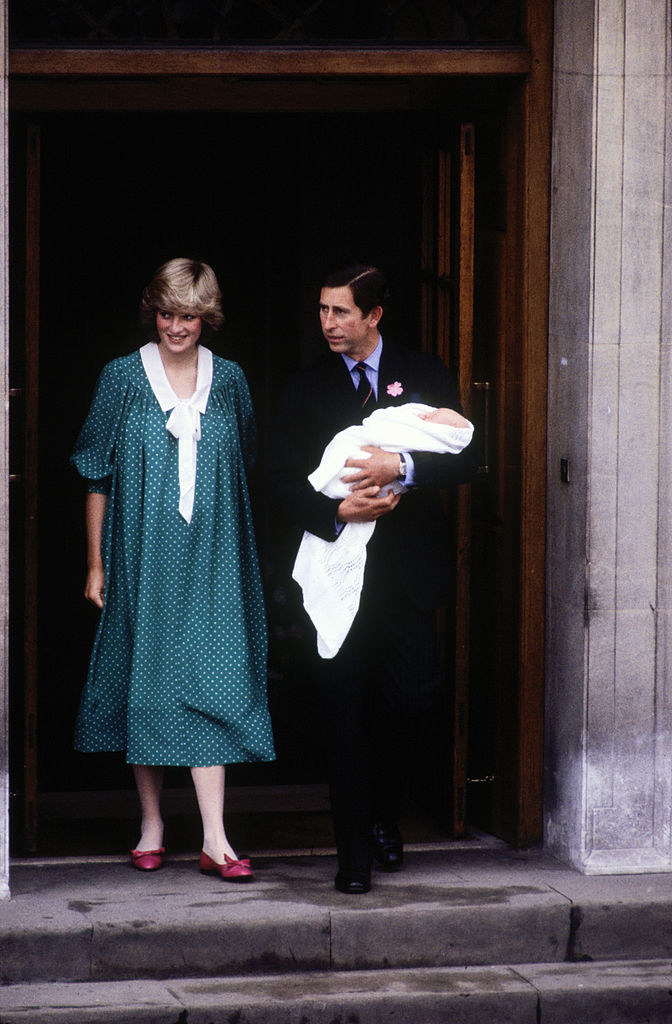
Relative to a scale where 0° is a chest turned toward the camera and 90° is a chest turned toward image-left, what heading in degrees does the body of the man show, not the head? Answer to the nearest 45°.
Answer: approximately 0°

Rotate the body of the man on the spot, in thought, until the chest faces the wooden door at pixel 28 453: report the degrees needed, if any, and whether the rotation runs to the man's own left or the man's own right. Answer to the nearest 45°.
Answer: approximately 90° to the man's own right

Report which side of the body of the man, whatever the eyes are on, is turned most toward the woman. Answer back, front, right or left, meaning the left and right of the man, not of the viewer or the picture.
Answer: right

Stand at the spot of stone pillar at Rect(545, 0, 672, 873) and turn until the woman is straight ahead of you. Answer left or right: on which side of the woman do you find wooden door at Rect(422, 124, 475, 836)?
right

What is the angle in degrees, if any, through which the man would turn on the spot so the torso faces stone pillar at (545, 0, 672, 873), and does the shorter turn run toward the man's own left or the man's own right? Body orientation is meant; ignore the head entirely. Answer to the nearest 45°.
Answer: approximately 90° to the man's own left

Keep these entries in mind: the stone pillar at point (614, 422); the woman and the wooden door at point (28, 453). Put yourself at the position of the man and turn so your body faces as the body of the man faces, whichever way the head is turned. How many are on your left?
1
